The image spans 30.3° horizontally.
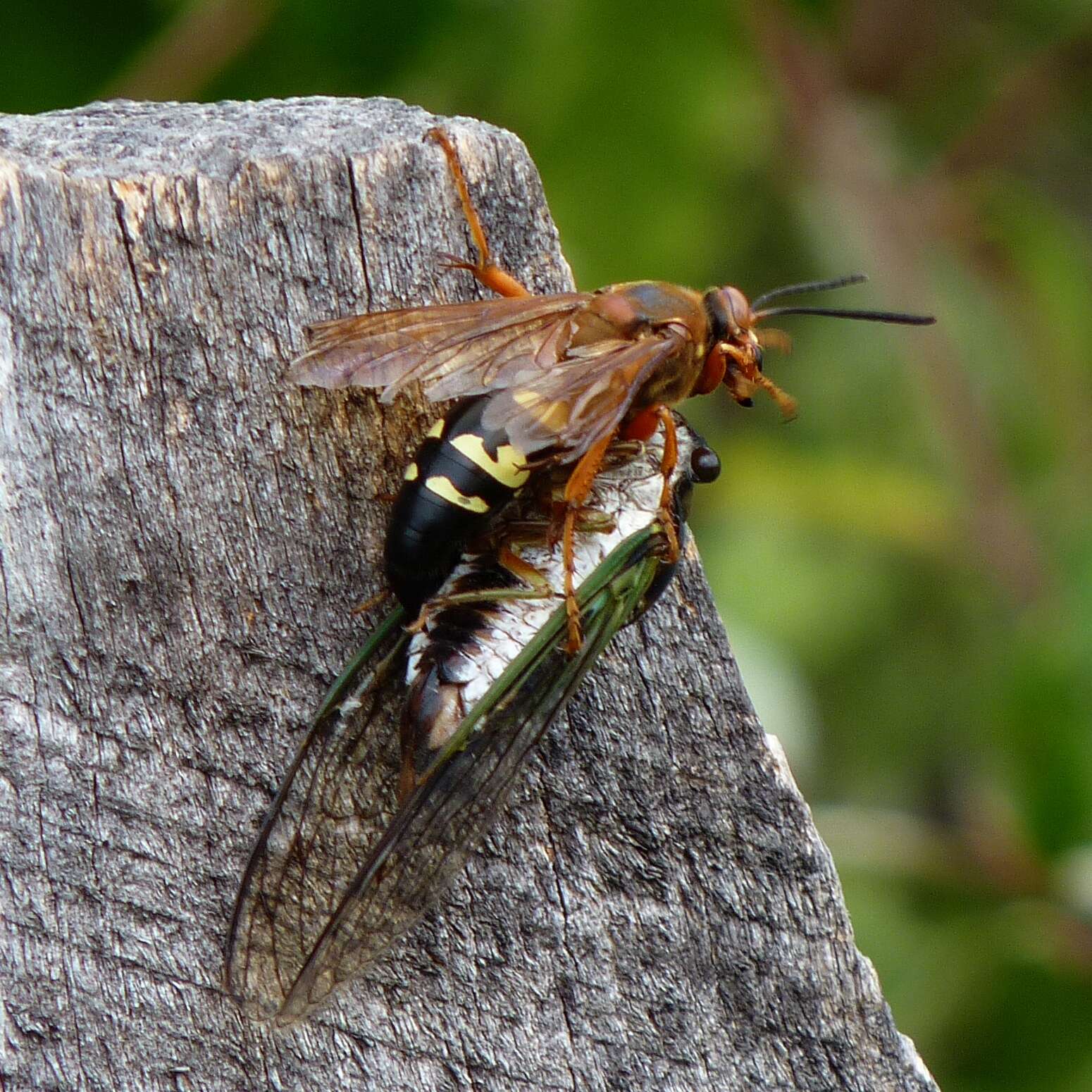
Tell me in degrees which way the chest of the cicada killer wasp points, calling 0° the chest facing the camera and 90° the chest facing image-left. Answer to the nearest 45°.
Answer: approximately 270°
